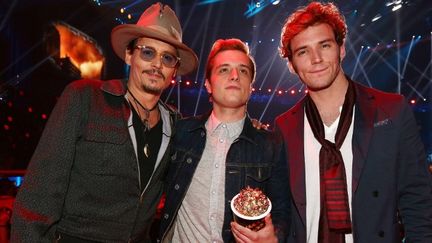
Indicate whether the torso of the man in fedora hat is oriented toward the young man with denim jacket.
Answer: no

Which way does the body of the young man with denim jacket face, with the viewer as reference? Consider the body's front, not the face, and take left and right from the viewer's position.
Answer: facing the viewer

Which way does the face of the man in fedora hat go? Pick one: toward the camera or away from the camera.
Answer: toward the camera

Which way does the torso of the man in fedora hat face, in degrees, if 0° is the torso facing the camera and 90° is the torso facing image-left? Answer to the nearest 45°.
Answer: approximately 315°

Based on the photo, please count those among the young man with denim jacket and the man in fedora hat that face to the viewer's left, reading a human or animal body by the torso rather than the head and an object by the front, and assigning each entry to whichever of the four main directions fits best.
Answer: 0

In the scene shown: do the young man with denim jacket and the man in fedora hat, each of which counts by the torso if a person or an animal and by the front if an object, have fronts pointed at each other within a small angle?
no

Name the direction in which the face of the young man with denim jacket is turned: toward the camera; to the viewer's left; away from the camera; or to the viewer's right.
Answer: toward the camera

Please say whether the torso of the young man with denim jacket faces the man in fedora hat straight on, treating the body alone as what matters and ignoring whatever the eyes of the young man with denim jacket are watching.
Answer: no
